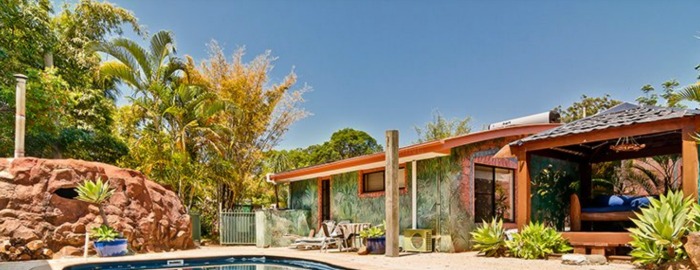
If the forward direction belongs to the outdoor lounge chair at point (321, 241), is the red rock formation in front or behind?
in front

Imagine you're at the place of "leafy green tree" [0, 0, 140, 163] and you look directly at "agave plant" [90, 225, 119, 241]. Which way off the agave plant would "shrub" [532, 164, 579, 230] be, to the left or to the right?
left

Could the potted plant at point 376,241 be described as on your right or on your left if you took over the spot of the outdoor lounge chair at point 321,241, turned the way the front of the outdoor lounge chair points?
on your left

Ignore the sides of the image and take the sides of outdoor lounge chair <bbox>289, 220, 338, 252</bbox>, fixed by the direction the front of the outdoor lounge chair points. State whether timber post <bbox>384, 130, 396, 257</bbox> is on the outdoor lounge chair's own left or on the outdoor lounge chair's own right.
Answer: on the outdoor lounge chair's own left

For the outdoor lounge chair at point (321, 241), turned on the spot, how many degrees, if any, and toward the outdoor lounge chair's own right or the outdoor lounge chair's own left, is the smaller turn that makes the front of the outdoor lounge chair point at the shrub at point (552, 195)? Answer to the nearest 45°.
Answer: approximately 180°

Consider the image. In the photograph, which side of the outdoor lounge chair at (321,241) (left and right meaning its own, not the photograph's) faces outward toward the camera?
left

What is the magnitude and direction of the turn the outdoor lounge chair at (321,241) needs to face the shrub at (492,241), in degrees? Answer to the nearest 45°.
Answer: approximately 135° to its left

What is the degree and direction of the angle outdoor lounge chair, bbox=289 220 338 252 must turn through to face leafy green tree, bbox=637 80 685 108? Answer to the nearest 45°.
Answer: approximately 135° to its right

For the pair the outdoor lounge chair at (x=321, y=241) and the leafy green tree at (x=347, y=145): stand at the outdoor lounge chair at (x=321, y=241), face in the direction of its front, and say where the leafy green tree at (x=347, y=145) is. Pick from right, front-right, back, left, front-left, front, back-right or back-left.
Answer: right
